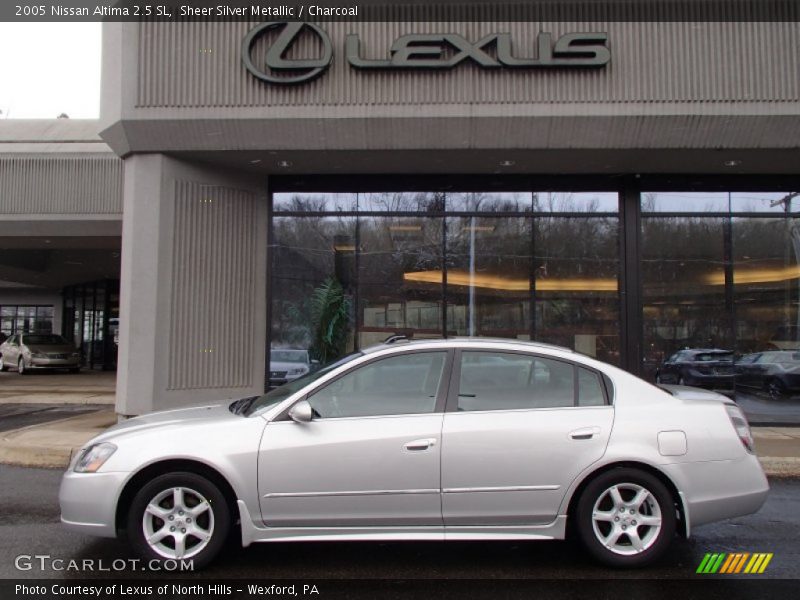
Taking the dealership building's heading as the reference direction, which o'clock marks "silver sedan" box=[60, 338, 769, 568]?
The silver sedan is roughly at 12 o'clock from the dealership building.

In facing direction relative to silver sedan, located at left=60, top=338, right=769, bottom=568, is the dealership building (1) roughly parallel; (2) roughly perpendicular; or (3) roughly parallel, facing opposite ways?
roughly perpendicular

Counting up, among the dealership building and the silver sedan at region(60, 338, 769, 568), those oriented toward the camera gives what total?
1

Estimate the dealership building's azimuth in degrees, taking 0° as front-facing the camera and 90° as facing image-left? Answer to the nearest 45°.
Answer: approximately 0°

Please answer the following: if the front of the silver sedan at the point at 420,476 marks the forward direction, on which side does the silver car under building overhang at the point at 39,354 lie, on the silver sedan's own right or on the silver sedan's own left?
on the silver sedan's own right

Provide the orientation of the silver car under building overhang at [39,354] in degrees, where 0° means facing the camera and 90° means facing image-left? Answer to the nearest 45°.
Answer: approximately 315°

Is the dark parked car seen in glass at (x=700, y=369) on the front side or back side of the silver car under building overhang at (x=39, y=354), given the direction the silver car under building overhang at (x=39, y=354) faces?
on the front side

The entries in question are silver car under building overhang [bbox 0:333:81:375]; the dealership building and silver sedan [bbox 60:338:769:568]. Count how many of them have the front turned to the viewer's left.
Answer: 1

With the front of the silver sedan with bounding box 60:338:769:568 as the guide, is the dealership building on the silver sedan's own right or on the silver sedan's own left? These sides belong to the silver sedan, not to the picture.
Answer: on the silver sedan's own right

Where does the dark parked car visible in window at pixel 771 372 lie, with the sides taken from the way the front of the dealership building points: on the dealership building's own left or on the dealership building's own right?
on the dealership building's own left

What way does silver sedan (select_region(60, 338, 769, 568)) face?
to the viewer's left

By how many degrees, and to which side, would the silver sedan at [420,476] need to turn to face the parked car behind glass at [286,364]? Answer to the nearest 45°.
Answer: approximately 90° to its right
